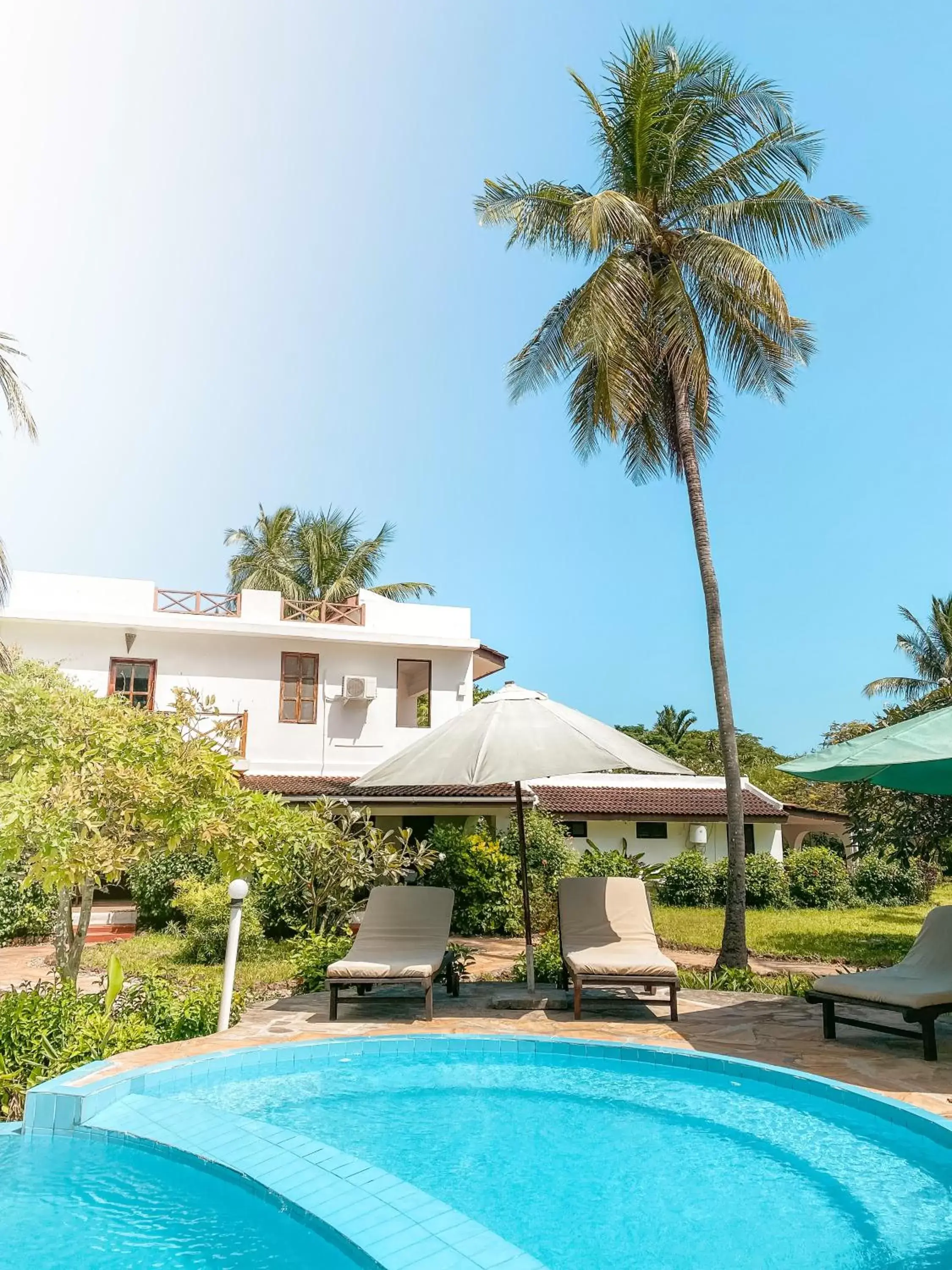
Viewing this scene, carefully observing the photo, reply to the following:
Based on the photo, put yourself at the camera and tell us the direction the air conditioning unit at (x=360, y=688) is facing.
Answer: facing the viewer

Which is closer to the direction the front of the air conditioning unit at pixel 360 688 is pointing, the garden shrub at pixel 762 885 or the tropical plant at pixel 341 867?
the tropical plant

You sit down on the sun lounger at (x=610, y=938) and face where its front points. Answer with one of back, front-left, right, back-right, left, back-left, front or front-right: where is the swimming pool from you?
front

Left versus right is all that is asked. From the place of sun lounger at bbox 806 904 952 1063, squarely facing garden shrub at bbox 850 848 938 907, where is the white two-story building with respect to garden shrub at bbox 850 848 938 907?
left

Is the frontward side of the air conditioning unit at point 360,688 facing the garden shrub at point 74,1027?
yes

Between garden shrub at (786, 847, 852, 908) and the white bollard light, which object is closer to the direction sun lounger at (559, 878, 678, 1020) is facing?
the white bollard light

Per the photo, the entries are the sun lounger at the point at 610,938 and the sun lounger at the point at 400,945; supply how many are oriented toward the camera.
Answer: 2

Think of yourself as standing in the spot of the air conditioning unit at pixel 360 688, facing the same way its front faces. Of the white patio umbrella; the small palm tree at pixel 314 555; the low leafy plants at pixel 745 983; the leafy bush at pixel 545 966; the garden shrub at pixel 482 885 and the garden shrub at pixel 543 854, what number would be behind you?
1

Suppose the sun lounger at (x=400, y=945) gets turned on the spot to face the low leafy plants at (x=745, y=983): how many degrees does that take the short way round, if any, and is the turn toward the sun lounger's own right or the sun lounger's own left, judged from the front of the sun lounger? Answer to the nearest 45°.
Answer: approximately 90° to the sun lounger's own left

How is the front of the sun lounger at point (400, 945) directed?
toward the camera

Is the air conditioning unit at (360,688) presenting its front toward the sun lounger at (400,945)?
yes

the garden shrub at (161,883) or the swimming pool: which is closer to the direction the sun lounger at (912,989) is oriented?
the swimming pool

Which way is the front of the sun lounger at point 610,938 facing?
toward the camera

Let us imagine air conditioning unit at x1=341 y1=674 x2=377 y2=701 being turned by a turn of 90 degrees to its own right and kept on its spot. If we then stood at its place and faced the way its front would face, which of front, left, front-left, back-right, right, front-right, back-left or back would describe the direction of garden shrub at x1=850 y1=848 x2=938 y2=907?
back

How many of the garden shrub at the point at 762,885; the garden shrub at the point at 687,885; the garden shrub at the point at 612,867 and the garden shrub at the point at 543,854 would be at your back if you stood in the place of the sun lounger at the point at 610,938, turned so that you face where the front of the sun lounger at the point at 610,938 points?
4

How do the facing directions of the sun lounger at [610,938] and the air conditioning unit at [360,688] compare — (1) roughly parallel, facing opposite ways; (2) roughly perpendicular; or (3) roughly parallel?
roughly parallel
